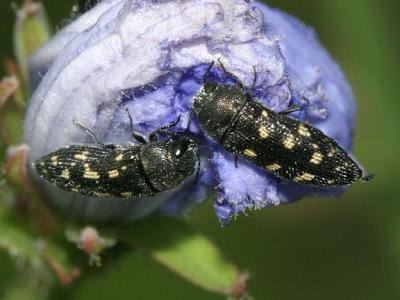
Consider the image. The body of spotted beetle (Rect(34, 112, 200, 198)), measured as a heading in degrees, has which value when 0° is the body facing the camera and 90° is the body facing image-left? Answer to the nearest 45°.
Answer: approximately 270°

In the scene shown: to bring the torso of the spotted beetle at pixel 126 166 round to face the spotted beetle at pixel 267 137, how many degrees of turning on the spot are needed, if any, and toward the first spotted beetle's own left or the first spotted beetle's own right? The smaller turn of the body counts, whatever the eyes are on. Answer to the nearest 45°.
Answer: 0° — it already faces it
